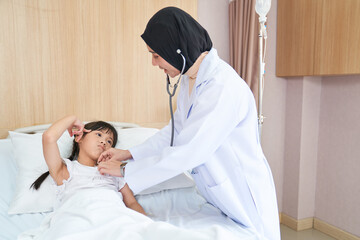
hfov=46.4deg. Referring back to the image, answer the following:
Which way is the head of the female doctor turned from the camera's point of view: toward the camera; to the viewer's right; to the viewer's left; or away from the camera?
to the viewer's left

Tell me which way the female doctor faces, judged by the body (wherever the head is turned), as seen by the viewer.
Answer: to the viewer's left

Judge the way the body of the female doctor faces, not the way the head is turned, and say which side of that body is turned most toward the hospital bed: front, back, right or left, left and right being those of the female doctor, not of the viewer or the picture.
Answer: front
